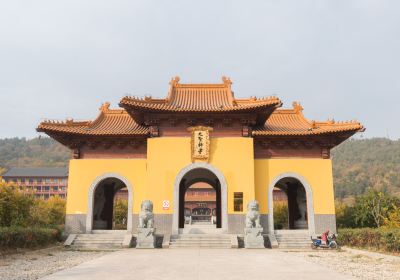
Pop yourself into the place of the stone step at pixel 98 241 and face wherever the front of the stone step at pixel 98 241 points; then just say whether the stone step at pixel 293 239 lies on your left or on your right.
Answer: on your left

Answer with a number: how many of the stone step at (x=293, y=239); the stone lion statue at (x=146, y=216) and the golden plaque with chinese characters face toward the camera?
3

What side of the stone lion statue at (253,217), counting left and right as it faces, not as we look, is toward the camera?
front

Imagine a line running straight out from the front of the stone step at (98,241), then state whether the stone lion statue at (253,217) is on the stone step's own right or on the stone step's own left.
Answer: on the stone step's own left

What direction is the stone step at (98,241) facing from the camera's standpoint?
toward the camera

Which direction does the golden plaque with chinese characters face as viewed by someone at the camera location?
facing the viewer

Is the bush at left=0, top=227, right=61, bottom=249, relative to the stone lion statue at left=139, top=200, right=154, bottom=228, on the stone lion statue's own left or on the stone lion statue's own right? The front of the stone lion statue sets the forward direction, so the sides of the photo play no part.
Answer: on the stone lion statue's own right

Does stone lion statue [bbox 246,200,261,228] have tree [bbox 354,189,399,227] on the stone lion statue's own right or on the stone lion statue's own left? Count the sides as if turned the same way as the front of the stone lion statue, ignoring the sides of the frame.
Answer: on the stone lion statue's own left

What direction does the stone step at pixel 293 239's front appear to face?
toward the camera

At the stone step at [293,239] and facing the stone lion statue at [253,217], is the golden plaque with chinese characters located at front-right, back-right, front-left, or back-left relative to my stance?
front-right

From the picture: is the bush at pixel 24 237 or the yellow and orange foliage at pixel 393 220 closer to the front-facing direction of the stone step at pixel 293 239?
the bush

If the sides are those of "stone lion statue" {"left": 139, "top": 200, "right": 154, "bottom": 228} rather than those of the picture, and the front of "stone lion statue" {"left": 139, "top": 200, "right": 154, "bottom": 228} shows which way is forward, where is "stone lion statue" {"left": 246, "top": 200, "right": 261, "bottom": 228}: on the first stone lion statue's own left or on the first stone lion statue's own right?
on the first stone lion statue's own left

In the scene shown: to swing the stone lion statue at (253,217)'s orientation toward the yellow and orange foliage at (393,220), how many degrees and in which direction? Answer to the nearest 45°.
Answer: approximately 135° to its left

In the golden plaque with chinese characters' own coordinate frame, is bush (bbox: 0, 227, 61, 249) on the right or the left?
on its right
